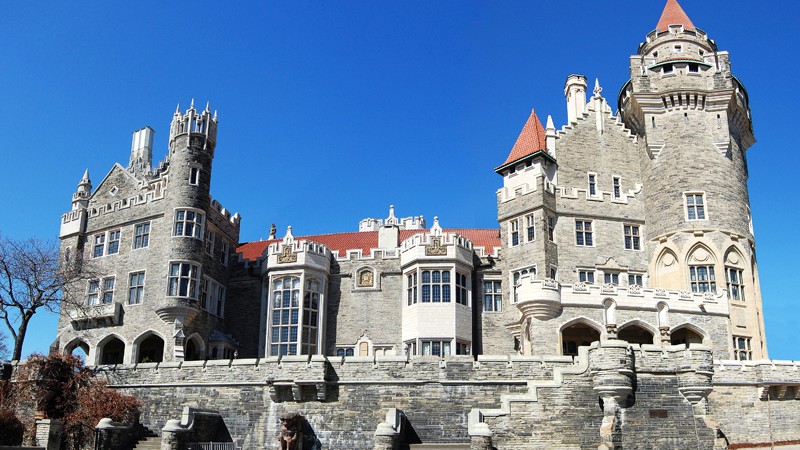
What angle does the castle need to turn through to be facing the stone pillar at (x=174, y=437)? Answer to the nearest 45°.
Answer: approximately 45° to its right

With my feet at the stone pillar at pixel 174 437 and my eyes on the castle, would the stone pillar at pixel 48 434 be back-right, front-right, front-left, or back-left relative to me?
back-left

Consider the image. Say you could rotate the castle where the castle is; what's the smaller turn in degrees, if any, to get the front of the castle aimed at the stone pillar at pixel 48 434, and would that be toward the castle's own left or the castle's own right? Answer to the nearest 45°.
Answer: approximately 45° to the castle's own right

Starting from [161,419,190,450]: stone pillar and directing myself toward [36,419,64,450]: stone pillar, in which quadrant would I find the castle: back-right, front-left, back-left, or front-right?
back-right

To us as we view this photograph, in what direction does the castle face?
facing the viewer
